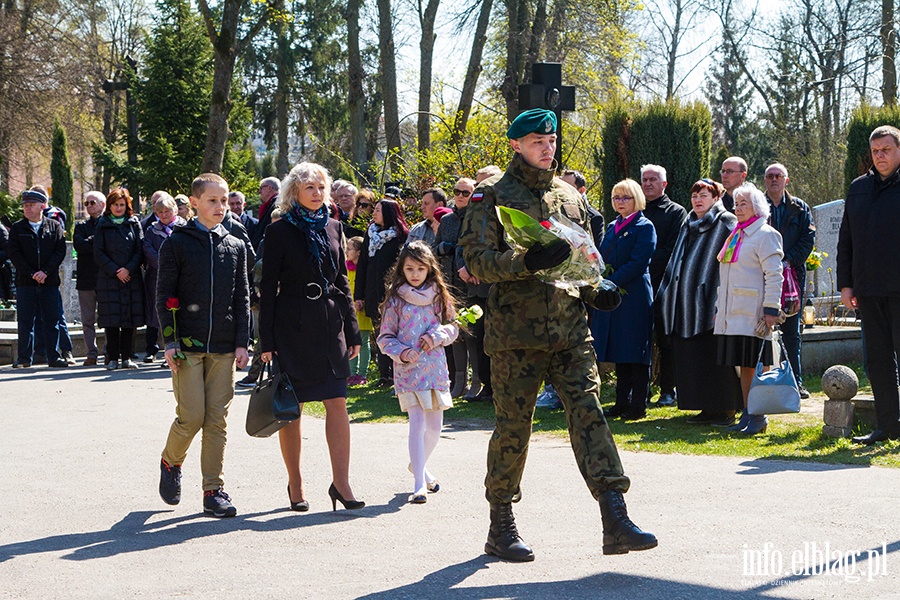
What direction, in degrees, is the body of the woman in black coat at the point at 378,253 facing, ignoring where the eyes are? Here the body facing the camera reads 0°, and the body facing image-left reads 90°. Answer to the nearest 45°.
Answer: approximately 45°

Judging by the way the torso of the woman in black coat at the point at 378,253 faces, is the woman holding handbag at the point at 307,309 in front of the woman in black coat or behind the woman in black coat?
in front

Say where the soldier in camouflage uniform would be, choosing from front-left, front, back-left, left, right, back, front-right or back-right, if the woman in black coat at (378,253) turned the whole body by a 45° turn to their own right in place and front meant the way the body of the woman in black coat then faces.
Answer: left

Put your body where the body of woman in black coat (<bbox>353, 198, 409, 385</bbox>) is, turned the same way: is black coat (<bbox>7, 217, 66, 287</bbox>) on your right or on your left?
on your right

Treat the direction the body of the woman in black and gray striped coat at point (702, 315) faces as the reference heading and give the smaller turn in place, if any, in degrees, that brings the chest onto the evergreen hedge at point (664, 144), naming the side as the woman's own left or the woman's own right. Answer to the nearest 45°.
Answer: approximately 135° to the woman's own right

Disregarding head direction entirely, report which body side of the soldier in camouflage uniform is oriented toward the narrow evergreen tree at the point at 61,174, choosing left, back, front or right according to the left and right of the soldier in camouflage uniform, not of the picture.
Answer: back

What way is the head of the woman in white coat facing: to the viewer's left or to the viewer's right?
to the viewer's left

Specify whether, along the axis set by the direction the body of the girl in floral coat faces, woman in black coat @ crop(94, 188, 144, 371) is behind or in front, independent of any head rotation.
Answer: behind

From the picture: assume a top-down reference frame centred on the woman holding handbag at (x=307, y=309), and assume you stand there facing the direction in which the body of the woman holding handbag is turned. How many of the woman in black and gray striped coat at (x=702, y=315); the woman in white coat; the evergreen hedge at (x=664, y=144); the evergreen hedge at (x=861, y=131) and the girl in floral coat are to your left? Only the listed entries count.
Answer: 5

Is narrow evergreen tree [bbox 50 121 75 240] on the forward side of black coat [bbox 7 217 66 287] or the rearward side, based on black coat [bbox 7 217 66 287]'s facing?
on the rearward side

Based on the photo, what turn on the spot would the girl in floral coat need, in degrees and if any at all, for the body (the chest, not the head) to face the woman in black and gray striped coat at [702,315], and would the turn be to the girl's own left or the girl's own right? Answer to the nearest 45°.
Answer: approximately 135° to the girl's own left

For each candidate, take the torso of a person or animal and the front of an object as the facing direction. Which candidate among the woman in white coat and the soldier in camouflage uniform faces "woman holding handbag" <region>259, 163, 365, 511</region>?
the woman in white coat
